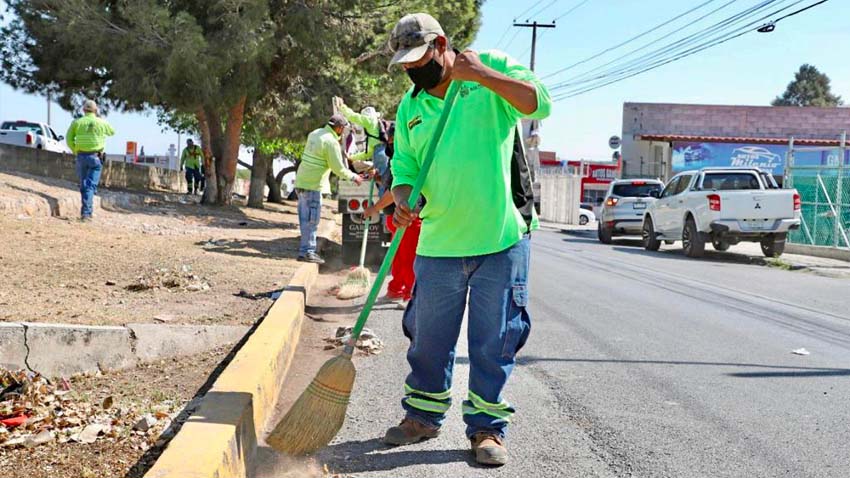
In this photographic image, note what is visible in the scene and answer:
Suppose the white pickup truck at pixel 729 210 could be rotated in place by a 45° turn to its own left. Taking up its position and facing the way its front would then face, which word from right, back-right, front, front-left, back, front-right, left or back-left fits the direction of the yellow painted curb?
left

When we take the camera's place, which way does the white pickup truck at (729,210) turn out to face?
facing away from the viewer and to the left of the viewer

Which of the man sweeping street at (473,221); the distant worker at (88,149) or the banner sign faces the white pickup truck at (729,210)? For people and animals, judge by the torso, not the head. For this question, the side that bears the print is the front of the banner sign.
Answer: the banner sign

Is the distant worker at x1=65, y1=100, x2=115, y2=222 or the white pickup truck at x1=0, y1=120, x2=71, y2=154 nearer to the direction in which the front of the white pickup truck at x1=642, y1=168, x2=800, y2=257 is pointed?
the white pickup truck at x1=0, y1=120, x2=71, y2=154

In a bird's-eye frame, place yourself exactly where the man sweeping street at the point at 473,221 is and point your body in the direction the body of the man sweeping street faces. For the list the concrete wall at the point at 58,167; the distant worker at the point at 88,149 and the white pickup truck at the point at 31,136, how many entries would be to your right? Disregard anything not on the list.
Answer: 3

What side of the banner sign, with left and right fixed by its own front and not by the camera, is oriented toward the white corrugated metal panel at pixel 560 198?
right

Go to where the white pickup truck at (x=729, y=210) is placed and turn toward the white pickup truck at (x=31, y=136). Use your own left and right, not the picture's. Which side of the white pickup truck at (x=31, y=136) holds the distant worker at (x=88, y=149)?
left
